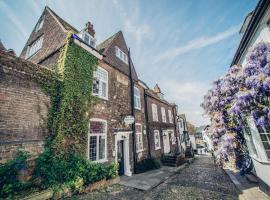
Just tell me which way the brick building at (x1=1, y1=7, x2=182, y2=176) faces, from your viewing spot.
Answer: facing the viewer and to the right of the viewer

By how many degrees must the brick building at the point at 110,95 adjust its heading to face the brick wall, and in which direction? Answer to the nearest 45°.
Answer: approximately 90° to its right

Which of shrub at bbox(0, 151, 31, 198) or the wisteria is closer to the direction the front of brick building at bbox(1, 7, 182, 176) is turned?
the wisteria

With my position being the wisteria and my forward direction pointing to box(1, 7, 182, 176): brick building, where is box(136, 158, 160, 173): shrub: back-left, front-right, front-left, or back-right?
front-right

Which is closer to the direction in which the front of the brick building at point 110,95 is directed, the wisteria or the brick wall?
the wisteria

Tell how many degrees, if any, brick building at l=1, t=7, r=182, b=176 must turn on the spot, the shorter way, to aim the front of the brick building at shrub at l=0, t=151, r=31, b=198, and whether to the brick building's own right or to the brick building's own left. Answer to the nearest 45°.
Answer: approximately 90° to the brick building's own right

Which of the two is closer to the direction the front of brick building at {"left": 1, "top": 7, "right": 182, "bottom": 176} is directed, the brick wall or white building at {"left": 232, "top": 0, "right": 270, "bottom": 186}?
the white building

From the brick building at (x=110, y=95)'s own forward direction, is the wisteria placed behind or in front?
in front
